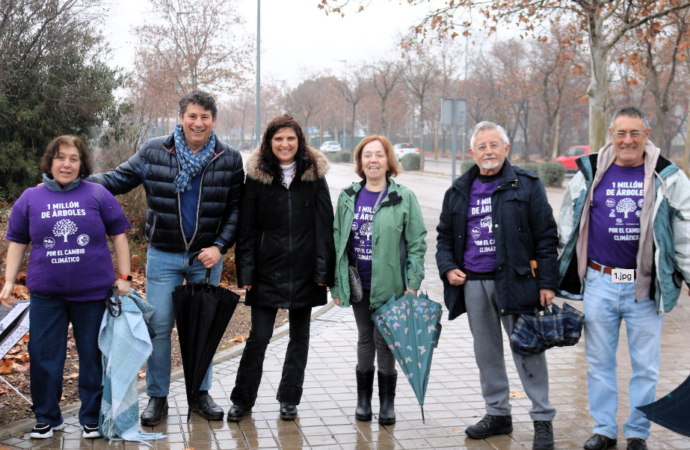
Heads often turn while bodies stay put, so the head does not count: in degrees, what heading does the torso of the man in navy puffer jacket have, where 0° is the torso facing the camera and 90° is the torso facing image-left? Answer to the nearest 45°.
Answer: approximately 0°

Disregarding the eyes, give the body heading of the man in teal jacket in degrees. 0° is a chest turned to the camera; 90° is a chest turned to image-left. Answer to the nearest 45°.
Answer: approximately 0°

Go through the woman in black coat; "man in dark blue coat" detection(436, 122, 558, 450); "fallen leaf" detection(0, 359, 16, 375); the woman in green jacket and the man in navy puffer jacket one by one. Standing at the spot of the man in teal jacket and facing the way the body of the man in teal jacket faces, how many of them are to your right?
5

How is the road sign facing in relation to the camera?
away from the camera

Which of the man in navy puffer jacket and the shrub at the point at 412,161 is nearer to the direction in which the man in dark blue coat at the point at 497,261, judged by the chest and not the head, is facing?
the man in navy puffer jacket

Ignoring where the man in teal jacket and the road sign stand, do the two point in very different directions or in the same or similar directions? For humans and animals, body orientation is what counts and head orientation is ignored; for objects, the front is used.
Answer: very different directions

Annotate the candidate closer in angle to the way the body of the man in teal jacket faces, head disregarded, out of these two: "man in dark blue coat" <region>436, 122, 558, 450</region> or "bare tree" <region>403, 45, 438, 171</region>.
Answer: the man in dark blue coat
